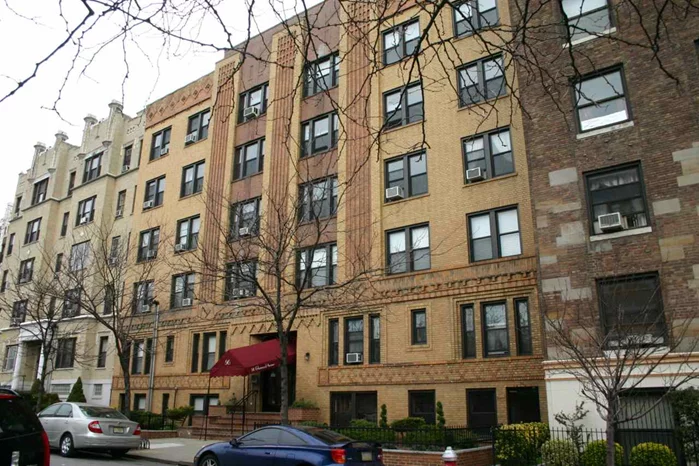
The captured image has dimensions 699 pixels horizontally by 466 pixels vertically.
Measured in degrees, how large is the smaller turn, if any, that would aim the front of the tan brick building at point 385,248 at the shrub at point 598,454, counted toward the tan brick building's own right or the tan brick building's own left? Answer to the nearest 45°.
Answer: approximately 90° to the tan brick building's own left

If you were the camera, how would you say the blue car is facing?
facing away from the viewer and to the left of the viewer

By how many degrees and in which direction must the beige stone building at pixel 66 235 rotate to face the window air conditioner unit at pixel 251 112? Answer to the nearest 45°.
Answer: approximately 90° to its left

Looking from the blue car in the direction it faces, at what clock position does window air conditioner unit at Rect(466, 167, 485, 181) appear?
The window air conditioner unit is roughly at 3 o'clock from the blue car.

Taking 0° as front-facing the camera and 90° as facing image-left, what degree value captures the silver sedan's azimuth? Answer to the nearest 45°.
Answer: approximately 135°

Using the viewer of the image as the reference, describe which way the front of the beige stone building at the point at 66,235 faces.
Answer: facing the viewer and to the left of the viewer

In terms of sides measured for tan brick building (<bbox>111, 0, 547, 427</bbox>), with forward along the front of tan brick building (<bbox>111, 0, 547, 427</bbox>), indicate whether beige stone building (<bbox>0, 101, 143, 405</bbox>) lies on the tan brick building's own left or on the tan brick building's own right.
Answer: on the tan brick building's own right

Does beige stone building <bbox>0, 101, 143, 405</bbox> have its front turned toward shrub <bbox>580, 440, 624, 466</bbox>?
no

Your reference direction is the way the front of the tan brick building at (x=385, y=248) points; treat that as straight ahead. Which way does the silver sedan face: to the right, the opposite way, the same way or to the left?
to the right

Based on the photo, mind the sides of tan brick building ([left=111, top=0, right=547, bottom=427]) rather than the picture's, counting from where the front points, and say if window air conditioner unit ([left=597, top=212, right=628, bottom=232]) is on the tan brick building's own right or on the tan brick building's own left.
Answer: on the tan brick building's own left

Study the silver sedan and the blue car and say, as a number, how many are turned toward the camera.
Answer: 0

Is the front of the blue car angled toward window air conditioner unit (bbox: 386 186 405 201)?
no

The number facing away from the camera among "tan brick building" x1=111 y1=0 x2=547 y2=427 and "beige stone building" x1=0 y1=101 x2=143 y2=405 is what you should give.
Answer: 0

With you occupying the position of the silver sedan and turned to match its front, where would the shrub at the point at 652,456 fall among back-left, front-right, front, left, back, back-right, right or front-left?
back

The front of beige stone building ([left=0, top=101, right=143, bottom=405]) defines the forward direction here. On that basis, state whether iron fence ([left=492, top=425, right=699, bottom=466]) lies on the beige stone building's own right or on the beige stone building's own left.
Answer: on the beige stone building's own left

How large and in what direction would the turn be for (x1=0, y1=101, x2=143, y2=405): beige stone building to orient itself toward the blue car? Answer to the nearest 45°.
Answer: approximately 45° to its left

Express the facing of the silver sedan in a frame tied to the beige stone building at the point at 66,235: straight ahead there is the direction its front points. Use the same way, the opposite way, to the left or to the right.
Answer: to the right
